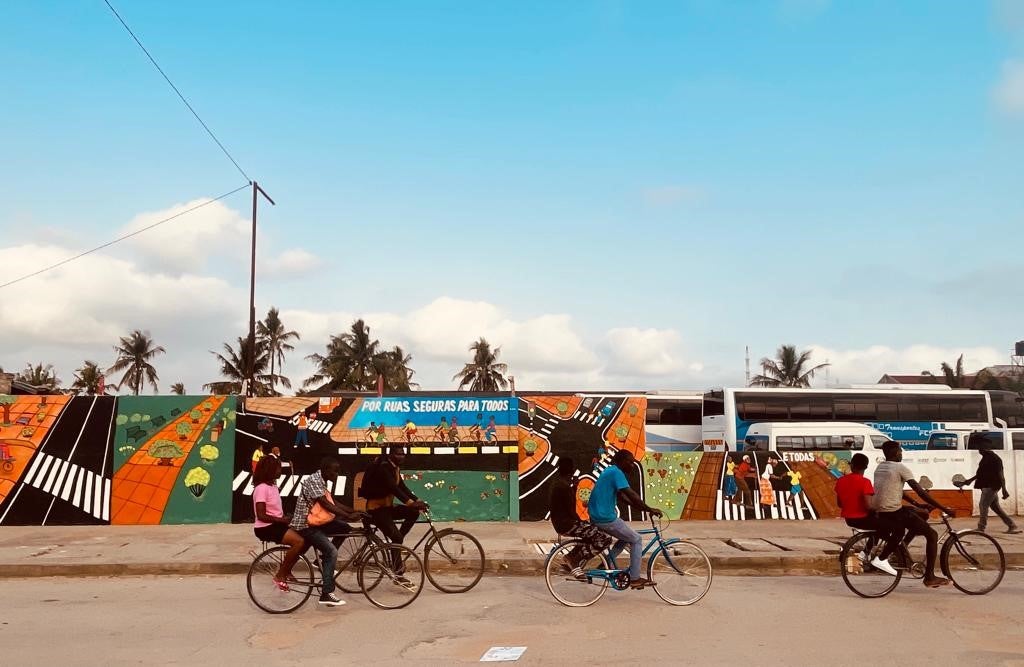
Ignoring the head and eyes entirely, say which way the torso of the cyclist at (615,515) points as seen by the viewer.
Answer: to the viewer's right

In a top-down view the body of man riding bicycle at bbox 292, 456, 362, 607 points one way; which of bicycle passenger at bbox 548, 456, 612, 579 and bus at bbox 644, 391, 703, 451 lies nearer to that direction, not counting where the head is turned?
the bicycle passenger

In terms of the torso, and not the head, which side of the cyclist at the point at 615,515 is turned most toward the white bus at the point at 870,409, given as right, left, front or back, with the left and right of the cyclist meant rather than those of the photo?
left

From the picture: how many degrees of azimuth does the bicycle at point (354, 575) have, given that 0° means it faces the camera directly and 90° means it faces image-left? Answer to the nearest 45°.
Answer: approximately 270°

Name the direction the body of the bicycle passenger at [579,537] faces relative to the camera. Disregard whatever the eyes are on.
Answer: to the viewer's right

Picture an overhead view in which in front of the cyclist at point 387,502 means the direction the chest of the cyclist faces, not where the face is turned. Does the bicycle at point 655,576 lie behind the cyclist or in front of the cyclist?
in front

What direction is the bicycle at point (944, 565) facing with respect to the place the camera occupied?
facing to the right of the viewer

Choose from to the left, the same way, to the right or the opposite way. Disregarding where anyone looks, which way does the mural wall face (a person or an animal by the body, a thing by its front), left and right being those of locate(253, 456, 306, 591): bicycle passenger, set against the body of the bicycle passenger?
to the right

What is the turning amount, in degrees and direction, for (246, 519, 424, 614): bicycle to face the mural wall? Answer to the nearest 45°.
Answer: approximately 90° to its left

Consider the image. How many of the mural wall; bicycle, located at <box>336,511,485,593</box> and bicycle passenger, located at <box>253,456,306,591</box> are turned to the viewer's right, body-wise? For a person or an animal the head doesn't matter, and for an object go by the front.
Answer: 2

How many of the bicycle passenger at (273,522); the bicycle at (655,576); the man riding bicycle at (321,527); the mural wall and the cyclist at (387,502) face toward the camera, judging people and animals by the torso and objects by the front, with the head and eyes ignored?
1

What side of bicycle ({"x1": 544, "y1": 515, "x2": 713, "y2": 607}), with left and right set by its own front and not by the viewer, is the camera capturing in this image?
right

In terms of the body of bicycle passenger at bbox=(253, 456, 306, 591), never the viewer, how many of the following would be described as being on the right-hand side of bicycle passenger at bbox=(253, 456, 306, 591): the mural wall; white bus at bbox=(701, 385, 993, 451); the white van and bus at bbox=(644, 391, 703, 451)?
0

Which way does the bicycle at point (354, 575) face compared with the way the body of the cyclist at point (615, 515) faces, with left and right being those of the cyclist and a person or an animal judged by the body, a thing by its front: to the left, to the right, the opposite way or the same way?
the same way

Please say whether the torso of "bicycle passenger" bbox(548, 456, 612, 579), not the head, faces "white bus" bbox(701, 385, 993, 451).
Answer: no

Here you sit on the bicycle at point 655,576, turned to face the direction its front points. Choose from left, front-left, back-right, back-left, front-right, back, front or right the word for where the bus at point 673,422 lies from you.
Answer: left

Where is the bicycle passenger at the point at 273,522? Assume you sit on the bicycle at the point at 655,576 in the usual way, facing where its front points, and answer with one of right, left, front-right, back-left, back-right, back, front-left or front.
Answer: back

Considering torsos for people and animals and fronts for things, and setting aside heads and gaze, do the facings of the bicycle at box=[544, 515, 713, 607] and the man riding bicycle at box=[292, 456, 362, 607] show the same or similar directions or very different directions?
same or similar directions

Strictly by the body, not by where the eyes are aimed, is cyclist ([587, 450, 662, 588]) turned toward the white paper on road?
no

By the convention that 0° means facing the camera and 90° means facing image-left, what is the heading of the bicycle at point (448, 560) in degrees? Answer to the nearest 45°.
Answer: approximately 270°

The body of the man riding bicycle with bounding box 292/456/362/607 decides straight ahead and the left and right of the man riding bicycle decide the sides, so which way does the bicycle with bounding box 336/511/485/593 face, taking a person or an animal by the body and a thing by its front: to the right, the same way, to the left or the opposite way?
the same way

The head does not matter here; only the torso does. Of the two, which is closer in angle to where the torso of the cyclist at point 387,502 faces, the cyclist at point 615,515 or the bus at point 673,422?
the cyclist
